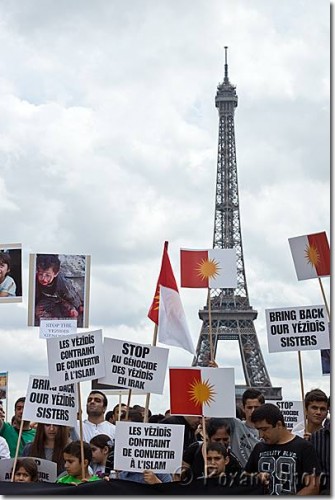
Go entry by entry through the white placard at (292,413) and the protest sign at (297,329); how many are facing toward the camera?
2

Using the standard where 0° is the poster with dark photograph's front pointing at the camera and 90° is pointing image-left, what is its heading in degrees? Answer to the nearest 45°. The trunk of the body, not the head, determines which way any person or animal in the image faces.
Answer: approximately 0°

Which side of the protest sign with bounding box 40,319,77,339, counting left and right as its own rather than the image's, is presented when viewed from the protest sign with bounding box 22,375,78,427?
front

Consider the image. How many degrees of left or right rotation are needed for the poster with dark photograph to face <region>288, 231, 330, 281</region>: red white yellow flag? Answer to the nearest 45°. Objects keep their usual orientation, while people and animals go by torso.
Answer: approximately 45° to its left
